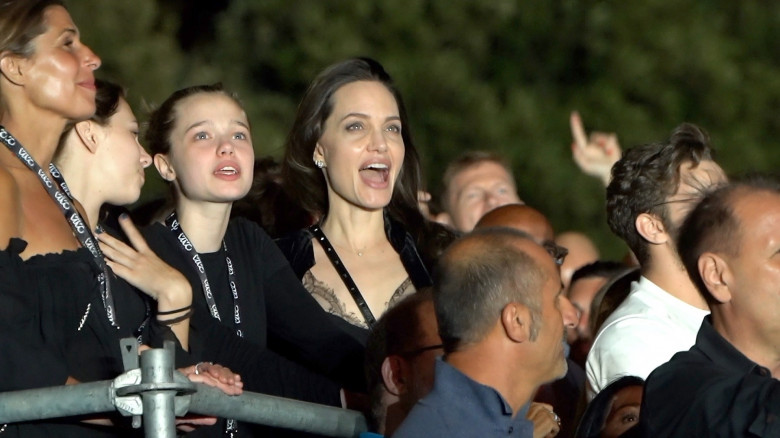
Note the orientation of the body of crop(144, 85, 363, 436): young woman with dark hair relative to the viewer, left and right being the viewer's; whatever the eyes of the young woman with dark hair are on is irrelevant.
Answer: facing the viewer and to the right of the viewer

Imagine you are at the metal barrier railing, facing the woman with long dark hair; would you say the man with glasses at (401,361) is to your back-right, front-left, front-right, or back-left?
front-right

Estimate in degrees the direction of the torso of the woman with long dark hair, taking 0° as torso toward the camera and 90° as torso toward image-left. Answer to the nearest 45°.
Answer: approximately 315°

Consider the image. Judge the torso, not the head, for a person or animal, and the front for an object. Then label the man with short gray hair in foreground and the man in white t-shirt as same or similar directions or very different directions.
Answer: same or similar directions

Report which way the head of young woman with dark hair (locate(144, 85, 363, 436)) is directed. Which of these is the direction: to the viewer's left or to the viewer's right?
to the viewer's right

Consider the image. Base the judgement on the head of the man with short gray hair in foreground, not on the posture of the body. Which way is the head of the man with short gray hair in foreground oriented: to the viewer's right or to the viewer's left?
to the viewer's right

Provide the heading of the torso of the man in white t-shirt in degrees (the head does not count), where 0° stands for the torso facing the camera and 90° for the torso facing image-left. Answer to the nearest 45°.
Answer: approximately 270°
